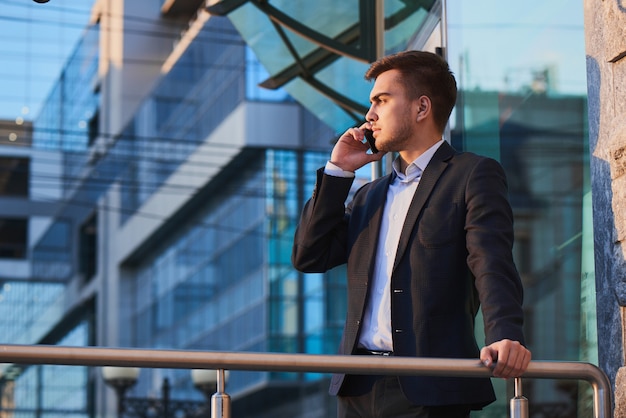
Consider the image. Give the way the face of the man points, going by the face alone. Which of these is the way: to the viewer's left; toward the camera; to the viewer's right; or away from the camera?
to the viewer's left

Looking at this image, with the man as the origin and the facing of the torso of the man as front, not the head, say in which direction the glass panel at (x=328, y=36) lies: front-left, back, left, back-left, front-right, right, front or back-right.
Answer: back-right

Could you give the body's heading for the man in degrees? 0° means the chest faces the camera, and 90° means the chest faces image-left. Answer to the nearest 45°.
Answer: approximately 45°

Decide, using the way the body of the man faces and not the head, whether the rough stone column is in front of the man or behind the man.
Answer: behind
